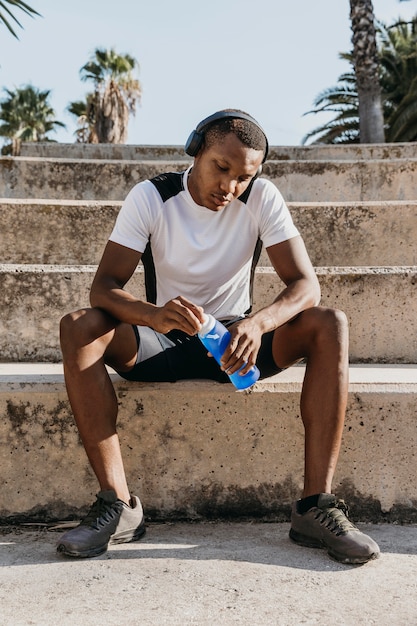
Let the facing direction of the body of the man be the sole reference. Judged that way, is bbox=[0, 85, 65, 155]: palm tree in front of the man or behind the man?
behind

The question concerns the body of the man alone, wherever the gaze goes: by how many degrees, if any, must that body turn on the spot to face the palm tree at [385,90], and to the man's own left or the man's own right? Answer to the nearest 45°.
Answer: approximately 180°

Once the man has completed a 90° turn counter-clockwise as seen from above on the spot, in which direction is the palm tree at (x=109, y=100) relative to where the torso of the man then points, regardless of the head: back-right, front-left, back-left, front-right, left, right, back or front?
left

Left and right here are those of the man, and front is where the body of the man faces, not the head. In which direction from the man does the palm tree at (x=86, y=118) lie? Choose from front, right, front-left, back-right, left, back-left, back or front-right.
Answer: back

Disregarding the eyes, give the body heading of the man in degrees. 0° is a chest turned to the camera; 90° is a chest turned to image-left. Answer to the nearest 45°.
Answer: approximately 0°
